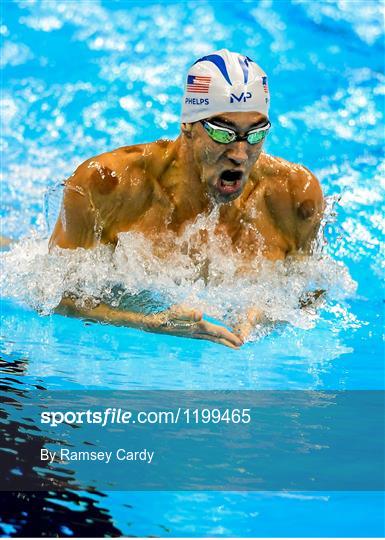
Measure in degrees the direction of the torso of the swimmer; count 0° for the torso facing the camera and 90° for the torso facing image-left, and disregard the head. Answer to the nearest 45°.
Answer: approximately 315°
